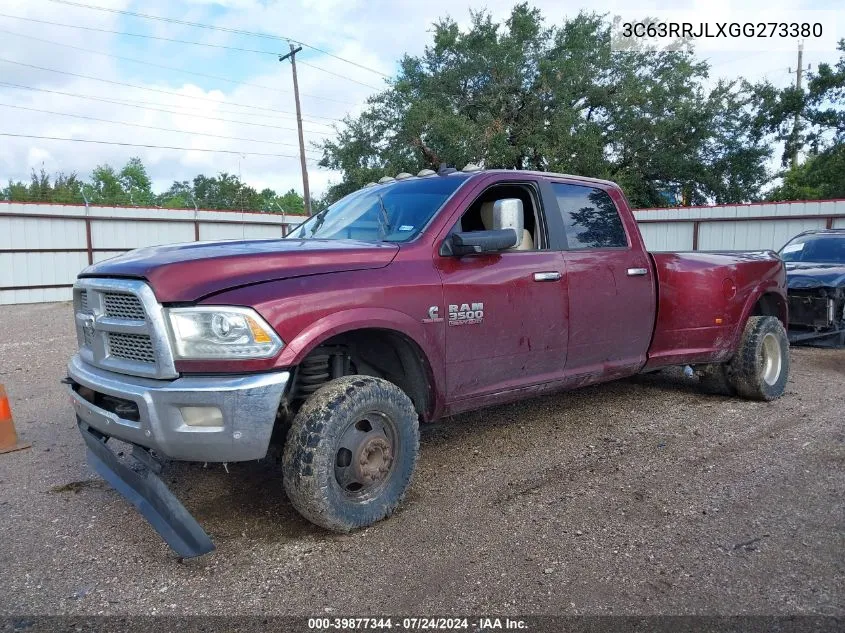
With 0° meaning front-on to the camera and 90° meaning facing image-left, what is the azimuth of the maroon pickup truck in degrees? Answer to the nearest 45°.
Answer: approximately 45°

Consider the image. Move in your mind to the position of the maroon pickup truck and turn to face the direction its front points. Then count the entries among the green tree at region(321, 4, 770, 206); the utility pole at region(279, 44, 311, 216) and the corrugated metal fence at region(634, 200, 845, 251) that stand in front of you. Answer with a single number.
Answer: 0

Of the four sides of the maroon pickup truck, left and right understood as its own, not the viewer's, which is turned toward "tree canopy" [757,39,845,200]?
back

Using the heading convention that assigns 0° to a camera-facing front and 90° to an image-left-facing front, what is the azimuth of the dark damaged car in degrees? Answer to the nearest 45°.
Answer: approximately 0°

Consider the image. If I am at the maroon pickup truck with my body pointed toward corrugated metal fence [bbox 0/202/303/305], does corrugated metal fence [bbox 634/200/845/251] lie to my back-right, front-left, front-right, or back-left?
front-right

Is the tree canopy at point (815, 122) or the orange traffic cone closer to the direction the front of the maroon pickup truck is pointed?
the orange traffic cone

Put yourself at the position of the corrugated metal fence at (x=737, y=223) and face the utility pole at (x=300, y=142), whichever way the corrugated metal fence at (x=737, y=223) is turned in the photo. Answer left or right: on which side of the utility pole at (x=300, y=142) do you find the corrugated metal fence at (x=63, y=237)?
left

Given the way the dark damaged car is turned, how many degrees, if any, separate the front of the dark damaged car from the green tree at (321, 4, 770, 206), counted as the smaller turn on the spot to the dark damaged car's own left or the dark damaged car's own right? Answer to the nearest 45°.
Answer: approximately 135° to the dark damaged car's own right

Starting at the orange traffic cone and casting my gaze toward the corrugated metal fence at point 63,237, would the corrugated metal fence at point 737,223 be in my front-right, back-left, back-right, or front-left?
front-right

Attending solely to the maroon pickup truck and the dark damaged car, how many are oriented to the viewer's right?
0

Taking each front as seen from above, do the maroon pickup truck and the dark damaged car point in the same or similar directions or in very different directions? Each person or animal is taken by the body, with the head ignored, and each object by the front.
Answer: same or similar directions

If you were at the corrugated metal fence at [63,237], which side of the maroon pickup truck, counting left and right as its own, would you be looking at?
right

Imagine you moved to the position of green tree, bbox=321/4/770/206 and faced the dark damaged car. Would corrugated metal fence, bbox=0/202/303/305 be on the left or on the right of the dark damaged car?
right

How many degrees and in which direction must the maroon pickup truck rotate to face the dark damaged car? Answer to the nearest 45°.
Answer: approximately 180°
